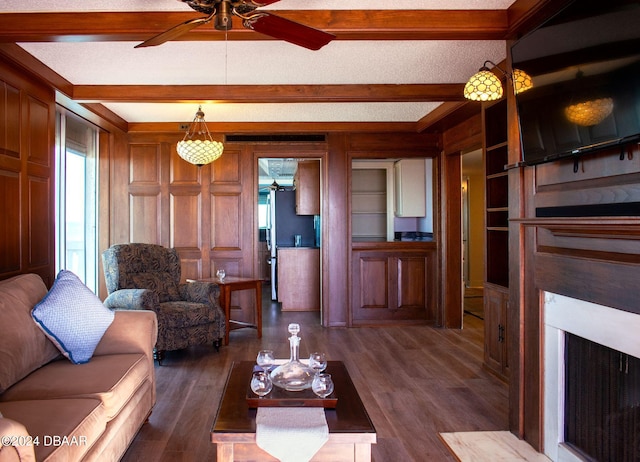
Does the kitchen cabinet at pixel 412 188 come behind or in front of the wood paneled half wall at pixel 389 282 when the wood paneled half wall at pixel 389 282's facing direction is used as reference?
behind

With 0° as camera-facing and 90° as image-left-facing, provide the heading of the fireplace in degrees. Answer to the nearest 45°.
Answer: approximately 45°

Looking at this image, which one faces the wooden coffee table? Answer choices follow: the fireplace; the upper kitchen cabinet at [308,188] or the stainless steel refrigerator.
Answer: the fireplace

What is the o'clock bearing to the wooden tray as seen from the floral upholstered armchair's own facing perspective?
The wooden tray is roughly at 1 o'clock from the floral upholstered armchair.
